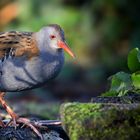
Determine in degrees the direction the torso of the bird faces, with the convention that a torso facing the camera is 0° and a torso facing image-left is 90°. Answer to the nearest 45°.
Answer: approximately 270°

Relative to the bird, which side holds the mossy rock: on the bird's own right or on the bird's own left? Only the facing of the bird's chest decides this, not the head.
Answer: on the bird's own right
